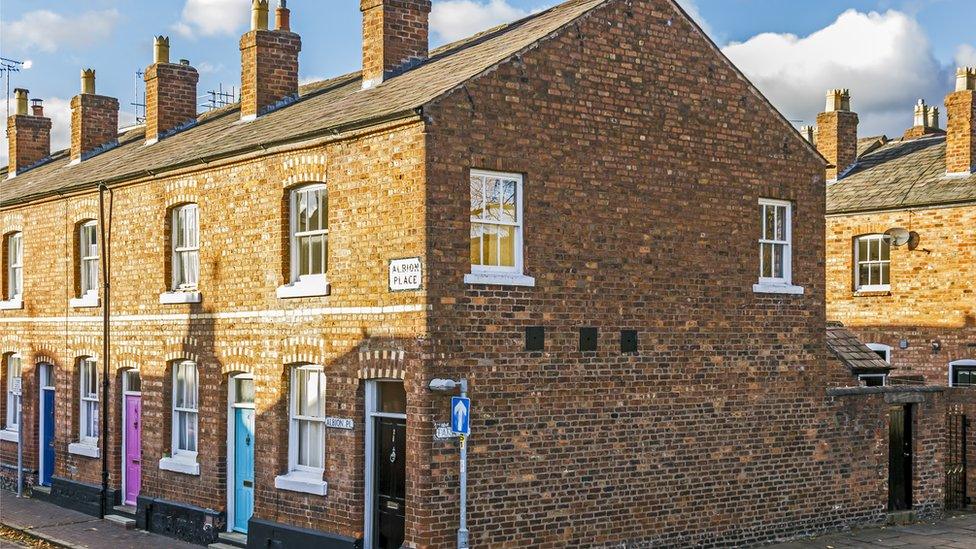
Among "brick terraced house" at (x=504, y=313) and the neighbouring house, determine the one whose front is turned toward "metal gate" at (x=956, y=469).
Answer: the neighbouring house

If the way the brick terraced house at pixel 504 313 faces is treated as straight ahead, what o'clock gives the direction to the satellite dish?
The satellite dish is roughly at 6 o'clock from the brick terraced house.

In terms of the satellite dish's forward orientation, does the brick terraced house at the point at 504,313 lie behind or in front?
in front

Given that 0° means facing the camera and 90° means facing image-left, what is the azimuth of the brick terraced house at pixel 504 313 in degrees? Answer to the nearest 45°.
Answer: approximately 45°

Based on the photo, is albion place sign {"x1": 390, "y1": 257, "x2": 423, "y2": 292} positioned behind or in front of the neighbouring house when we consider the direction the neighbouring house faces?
in front

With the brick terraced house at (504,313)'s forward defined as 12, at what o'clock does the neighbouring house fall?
The neighbouring house is roughly at 6 o'clock from the brick terraced house.

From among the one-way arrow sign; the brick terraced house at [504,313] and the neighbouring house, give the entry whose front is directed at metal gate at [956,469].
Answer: the neighbouring house

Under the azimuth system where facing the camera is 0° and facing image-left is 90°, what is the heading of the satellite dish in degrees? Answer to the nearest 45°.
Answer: approximately 45°
